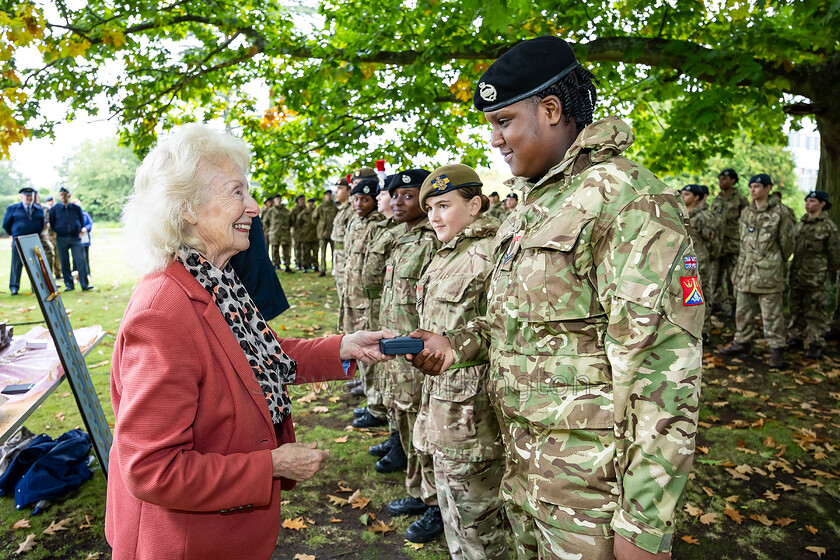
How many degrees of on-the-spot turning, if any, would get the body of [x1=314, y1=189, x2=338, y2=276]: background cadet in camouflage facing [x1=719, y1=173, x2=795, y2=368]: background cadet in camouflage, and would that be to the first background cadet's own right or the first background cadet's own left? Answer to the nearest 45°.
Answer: approximately 90° to the first background cadet's own left

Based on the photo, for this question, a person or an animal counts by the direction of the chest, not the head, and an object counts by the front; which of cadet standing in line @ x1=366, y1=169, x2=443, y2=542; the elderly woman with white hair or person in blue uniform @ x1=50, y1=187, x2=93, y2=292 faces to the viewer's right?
the elderly woman with white hair

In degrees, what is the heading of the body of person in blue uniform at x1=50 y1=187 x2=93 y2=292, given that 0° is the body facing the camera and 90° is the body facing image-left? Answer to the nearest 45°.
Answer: approximately 0°

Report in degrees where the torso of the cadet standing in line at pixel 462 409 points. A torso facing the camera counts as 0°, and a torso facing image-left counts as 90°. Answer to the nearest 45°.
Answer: approximately 45°

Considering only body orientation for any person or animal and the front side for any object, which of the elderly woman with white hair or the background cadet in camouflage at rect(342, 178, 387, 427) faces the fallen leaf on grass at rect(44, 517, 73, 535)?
the background cadet in camouflage

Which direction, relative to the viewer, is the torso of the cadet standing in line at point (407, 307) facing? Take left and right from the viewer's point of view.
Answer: facing the viewer and to the left of the viewer

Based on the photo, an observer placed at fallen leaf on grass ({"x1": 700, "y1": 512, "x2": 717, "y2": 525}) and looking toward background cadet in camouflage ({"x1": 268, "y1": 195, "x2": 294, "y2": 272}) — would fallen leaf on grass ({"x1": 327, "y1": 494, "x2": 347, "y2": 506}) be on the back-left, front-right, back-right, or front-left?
front-left

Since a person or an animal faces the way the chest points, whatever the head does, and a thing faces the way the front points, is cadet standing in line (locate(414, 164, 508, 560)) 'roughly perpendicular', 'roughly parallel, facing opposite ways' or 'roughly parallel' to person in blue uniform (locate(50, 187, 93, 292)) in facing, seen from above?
roughly perpendicular

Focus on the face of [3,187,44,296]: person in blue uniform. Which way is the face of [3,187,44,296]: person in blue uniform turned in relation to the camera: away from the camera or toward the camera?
toward the camera

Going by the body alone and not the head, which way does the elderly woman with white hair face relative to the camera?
to the viewer's right

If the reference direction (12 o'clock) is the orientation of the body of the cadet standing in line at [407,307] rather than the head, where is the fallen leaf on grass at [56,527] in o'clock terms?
The fallen leaf on grass is roughly at 1 o'clock from the cadet standing in line.

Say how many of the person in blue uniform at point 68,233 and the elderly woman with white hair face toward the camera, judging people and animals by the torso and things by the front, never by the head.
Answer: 1

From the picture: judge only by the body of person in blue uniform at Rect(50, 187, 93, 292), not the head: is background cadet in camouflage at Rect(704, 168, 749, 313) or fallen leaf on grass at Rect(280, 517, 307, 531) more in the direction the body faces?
the fallen leaf on grass

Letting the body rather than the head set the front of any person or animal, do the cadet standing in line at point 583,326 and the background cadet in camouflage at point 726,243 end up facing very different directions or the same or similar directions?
same or similar directions

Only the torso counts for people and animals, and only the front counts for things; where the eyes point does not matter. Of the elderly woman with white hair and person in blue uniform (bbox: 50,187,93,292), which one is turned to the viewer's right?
the elderly woman with white hair
